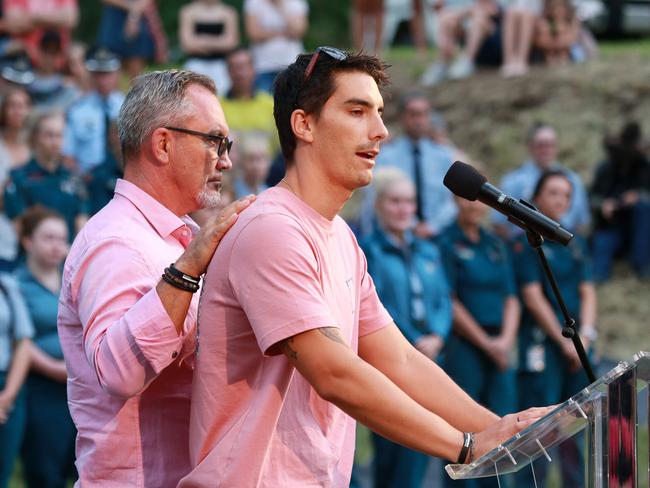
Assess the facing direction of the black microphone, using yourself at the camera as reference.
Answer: facing to the left of the viewer

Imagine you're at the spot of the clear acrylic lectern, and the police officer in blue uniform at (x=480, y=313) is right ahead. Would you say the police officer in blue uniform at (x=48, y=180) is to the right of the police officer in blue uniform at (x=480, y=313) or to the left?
left

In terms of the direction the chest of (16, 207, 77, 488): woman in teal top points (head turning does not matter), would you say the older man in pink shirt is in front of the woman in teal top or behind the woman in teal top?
in front

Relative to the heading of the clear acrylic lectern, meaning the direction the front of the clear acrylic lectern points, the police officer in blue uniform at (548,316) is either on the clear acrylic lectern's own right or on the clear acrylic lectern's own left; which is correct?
on the clear acrylic lectern's own left

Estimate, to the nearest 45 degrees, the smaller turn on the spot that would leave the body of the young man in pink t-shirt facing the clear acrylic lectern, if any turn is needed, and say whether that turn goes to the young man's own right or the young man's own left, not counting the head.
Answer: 0° — they already face it

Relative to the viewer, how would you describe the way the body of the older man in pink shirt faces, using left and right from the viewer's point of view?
facing to the right of the viewer

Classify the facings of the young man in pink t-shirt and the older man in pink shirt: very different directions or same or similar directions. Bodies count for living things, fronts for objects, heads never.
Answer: same or similar directions

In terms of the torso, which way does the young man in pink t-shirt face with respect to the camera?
to the viewer's right

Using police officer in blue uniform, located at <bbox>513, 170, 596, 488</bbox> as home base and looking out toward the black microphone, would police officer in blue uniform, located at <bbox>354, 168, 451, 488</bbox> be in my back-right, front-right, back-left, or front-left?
front-right

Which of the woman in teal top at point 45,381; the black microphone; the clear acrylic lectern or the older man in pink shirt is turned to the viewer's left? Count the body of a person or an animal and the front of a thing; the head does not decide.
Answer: the black microphone

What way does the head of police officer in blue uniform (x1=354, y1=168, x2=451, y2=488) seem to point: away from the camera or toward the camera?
toward the camera

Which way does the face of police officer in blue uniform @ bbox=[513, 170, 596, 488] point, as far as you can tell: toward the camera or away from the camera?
toward the camera
